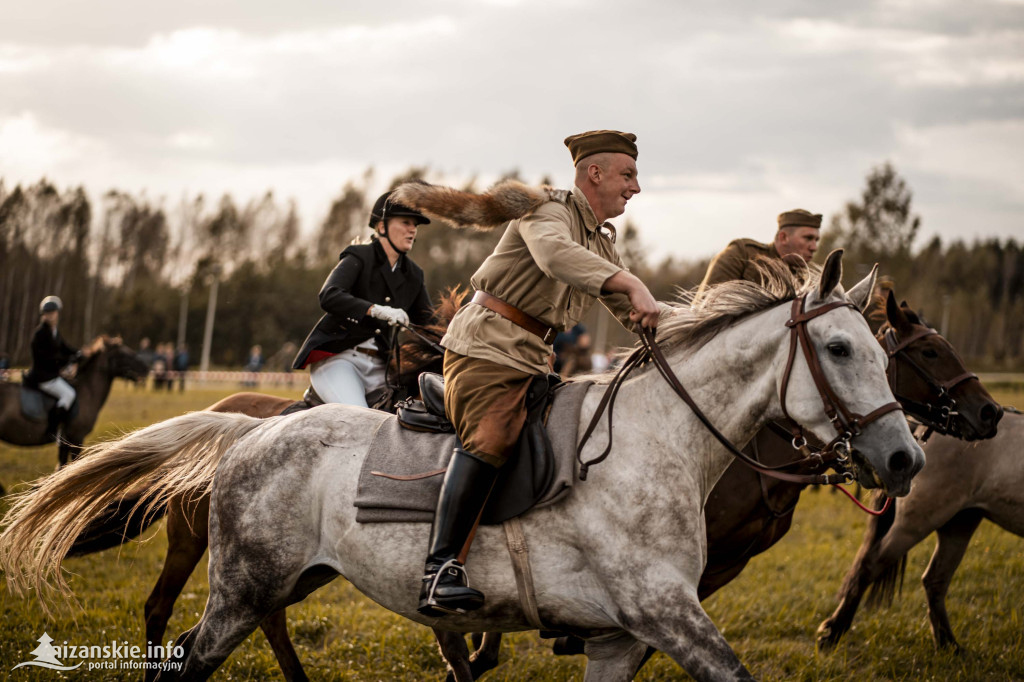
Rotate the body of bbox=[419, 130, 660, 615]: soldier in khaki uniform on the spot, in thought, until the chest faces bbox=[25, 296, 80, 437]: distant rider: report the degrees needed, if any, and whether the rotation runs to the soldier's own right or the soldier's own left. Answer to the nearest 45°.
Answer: approximately 135° to the soldier's own left

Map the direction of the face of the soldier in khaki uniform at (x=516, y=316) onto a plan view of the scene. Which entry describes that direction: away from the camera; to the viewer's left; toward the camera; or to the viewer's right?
to the viewer's right

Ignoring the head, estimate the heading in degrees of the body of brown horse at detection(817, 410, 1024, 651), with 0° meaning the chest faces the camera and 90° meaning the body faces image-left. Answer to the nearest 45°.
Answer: approximately 270°

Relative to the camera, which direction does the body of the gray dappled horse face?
to the viewer's right

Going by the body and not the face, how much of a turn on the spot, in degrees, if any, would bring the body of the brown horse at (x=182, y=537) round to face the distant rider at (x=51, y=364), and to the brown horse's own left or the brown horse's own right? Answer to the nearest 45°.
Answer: approximately 90° to the brown horse's own left

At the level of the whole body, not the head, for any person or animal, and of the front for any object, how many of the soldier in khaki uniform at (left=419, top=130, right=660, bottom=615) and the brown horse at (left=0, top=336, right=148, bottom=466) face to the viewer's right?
2

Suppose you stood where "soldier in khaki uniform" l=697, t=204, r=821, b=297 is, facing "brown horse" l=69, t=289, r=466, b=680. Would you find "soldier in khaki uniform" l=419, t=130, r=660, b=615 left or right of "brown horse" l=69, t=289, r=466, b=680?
left

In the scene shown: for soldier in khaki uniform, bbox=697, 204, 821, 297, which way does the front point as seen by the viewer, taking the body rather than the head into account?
to the viewer's right

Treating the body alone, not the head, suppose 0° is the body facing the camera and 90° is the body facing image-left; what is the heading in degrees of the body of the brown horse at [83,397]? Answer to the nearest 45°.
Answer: approximately 270°
